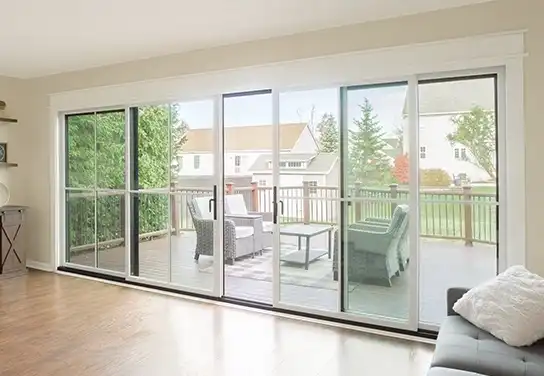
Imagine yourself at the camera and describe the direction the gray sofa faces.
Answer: facing the viewer and to the left of the viewer

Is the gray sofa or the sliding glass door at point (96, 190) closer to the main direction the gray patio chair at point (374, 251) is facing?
the sliding glass door

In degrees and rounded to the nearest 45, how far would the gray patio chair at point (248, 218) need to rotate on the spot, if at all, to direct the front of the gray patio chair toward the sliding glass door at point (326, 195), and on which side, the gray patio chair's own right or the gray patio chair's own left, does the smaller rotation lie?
approximately 45° to the gray patio chair's own right

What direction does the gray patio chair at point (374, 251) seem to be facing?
to the viewer's left

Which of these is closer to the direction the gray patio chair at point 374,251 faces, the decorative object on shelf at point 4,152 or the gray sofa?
the decorative object on shelf

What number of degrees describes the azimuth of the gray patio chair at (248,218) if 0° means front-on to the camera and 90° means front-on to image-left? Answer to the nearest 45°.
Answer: approximately 315°

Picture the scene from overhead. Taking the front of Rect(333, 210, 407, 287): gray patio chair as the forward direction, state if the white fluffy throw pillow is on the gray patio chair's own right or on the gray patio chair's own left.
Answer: on the gray patio chair's own left

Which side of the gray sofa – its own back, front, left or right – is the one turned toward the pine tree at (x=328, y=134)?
right

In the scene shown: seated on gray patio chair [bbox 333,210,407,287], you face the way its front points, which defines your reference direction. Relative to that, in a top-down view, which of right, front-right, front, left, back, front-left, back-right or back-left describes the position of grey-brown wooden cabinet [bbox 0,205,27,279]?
front

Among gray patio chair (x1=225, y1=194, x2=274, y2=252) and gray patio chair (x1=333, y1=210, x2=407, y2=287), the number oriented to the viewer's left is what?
1
